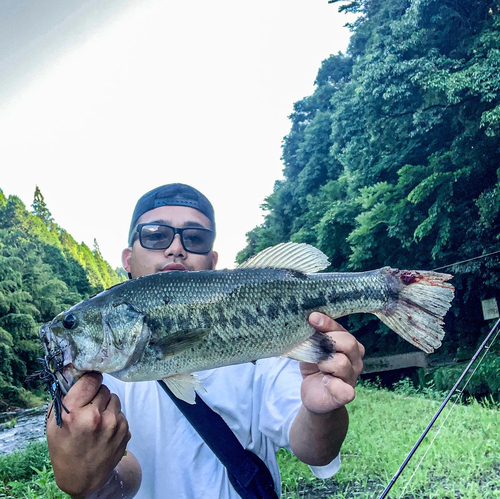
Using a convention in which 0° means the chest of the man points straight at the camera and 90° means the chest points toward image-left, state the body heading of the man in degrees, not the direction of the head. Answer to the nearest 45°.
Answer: approximately 0°

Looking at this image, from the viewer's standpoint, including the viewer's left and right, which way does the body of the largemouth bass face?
facing to the left of the viewer
